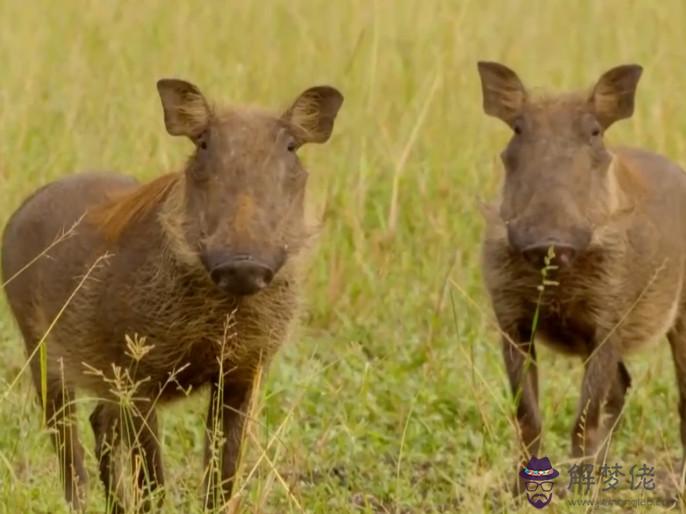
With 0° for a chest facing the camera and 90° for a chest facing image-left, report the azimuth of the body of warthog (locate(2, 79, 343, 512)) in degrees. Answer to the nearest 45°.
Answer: approximately 315°

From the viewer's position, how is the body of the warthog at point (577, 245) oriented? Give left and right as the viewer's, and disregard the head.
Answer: facing the viewer and to the left of the viewer
